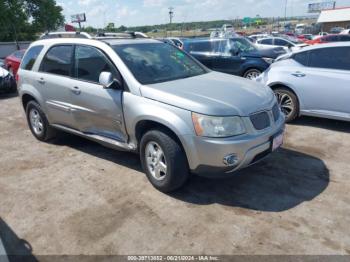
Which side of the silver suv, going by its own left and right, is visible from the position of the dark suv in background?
left

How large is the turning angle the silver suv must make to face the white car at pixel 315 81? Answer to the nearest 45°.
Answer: approximately 90° to its left

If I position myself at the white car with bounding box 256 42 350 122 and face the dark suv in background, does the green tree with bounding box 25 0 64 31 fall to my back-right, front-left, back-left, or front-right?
front-left

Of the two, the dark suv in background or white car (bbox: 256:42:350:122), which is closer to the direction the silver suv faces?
the white car

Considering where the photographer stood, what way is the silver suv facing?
facing the viewer and to the right of the viewer

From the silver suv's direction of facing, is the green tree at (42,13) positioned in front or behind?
behind

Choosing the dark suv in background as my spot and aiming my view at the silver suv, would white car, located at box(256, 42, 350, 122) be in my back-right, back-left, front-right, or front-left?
front-left

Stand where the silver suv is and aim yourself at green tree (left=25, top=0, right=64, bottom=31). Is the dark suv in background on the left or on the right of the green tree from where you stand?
right
